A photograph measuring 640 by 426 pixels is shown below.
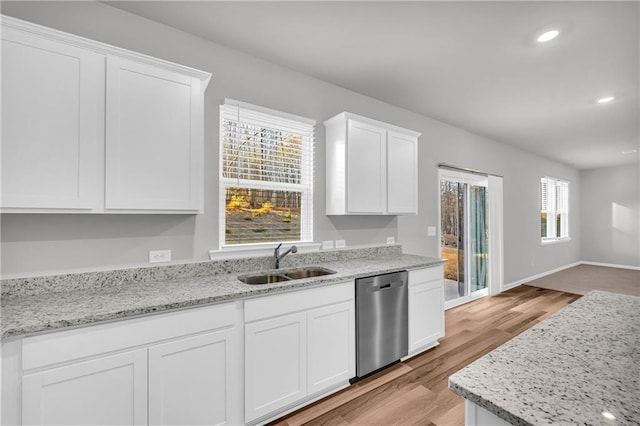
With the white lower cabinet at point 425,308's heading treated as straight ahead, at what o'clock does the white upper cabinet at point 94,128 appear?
The white upper cabinet is roughly at 3 o'clock from the white lower cabinet.

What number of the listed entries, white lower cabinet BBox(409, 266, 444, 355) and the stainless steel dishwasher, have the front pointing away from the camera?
0

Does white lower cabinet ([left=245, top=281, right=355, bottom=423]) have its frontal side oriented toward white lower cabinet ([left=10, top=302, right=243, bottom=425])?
no

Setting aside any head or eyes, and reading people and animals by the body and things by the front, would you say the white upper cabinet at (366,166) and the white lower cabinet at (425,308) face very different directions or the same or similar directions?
same or similar directions

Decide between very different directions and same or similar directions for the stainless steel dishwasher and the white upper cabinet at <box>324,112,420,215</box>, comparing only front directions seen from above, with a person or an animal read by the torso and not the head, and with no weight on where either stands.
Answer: same or similar directions

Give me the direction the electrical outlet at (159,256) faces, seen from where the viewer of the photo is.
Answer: facing the viewer

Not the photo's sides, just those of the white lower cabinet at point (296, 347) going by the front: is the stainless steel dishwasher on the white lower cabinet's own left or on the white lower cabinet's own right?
on the white lower cabinet's own left

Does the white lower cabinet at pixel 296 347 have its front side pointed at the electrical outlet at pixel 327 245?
no

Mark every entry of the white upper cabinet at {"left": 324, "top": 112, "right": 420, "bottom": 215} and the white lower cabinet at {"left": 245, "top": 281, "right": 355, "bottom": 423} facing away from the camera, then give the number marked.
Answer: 0

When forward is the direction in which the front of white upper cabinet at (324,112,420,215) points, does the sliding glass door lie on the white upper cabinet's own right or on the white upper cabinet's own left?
on the white upper cabinet's own left

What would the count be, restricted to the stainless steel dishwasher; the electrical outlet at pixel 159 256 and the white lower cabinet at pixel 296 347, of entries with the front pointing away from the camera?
0

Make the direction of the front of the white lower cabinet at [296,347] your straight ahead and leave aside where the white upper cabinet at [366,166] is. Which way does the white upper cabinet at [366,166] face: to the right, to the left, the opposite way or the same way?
the same way

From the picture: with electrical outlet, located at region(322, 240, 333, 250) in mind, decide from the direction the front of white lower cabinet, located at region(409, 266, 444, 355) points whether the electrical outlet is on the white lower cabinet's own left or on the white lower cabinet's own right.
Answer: on the white lower cabinet's own right

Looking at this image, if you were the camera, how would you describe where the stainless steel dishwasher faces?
facing the viewer and to the right of the viewer
